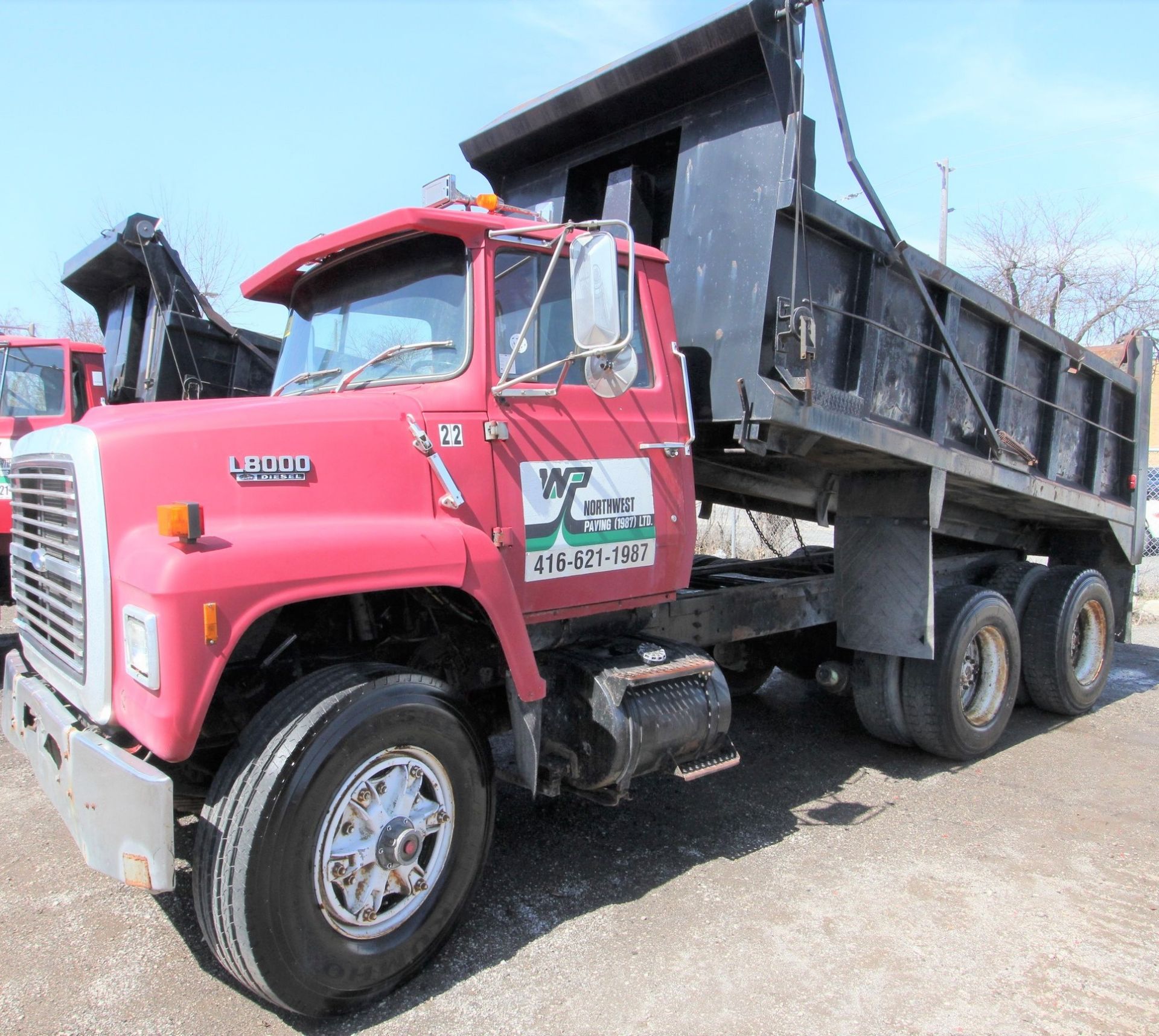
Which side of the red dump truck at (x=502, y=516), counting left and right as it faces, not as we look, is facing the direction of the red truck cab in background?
right

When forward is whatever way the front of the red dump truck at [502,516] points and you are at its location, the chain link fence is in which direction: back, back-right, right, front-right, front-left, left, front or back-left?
back

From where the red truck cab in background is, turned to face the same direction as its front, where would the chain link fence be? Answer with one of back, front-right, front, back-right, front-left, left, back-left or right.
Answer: back-left

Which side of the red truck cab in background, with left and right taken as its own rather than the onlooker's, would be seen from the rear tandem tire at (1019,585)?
left

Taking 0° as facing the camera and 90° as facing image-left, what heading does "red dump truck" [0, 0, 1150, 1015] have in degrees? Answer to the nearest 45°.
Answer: approximately 45°

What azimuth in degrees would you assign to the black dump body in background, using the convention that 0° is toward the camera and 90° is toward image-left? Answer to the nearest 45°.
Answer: approximately 45°

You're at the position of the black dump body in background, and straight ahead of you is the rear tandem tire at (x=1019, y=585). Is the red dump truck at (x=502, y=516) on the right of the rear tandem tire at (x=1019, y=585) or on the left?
right

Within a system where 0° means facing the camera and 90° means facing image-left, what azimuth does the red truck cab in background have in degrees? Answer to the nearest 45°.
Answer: approximately 45°

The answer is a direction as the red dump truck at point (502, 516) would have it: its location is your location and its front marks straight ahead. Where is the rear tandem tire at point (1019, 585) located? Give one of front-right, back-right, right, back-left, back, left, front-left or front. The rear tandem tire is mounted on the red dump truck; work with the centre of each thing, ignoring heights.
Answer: back
